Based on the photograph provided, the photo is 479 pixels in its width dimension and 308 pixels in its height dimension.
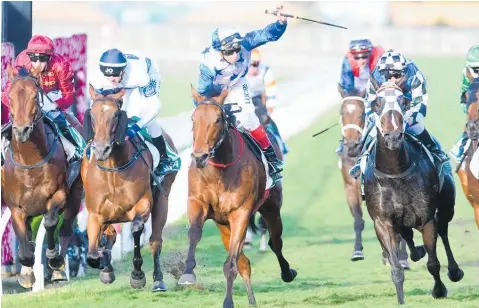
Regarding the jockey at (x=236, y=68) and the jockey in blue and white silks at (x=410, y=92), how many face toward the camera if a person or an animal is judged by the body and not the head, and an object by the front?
2

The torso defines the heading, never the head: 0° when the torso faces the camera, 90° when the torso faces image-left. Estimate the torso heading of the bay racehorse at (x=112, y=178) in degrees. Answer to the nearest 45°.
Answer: approximately 0°

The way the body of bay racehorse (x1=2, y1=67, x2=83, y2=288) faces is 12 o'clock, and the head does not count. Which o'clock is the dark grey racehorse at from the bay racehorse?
The dark grey racehorse is roughly at 10 o'clock from the bay racehorse.

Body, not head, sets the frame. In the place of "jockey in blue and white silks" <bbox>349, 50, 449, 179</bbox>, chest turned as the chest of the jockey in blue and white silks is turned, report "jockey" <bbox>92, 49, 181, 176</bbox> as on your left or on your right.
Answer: on your right

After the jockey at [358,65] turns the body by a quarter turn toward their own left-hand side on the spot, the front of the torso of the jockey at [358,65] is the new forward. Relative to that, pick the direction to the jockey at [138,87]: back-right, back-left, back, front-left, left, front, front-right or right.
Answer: back-right

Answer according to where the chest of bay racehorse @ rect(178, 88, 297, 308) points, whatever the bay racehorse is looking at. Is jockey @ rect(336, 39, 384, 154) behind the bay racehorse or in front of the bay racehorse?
behind

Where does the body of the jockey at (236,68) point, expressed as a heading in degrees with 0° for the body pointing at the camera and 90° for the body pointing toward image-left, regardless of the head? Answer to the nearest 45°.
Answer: approximately 0°

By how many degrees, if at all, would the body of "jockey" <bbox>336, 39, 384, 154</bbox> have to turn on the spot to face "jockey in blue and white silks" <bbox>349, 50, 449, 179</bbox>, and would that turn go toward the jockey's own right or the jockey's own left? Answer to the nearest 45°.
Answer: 0° — they already face them

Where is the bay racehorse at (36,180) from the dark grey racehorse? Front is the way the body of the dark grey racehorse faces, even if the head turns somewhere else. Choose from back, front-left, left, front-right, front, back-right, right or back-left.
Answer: right

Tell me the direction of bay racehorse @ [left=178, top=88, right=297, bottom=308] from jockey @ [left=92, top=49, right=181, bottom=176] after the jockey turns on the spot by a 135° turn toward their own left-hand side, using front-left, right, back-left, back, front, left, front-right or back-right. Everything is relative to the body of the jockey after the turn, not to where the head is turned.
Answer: front-right
